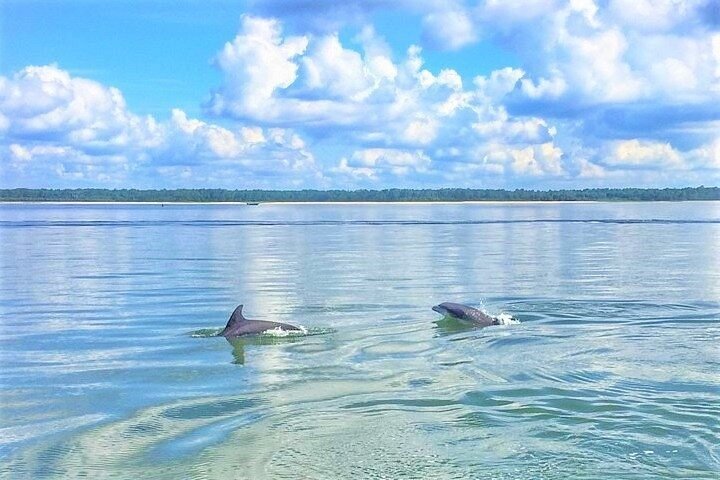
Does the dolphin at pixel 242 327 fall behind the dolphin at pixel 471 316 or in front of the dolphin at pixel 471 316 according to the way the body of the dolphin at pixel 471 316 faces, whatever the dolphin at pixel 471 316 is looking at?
in front

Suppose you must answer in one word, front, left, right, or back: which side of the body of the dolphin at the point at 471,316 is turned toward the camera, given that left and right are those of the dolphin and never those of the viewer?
left
